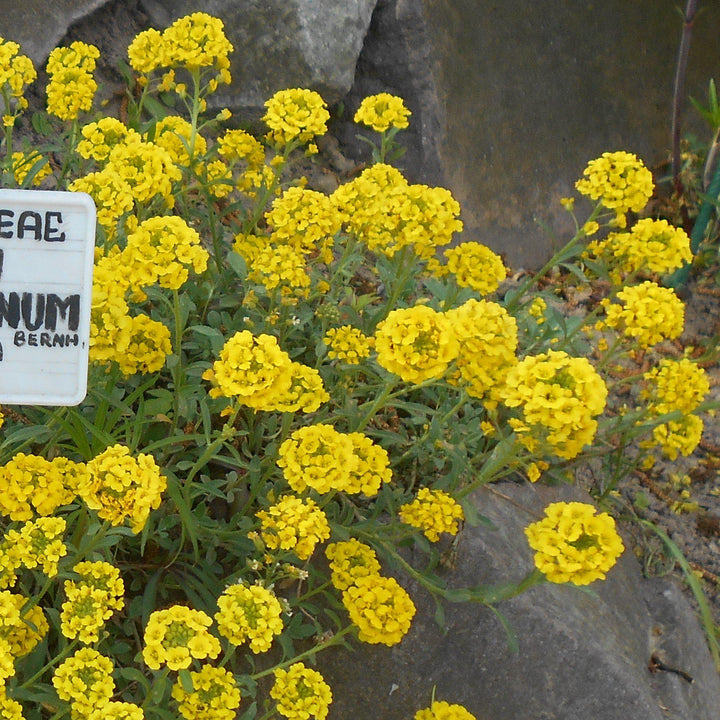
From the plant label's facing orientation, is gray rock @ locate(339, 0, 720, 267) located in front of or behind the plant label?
behind

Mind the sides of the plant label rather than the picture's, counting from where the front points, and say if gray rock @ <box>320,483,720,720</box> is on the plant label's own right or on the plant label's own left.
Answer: on the plant label's own left

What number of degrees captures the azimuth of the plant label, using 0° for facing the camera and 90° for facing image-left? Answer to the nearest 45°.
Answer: approximately 0°

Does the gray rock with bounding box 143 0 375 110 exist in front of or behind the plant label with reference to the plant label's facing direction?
behind

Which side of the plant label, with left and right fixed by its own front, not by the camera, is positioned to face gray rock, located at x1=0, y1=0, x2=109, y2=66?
back
